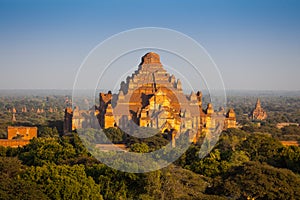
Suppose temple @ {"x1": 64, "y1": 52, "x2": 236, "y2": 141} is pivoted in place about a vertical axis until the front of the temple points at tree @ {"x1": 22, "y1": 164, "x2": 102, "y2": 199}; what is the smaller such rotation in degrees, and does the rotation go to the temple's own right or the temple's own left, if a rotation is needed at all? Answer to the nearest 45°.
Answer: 0° — it already faces it

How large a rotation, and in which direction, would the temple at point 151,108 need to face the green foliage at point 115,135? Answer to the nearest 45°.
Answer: approximately 45° to its right

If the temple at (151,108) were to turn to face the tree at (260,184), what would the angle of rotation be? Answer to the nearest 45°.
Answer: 0° — it already faces it

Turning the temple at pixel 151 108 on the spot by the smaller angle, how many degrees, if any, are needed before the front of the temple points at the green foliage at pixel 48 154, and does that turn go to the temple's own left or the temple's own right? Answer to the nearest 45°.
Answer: approximately 45° to the temple's own right

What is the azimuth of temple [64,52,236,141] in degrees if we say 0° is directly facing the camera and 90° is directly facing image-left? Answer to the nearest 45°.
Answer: approximately 0°
